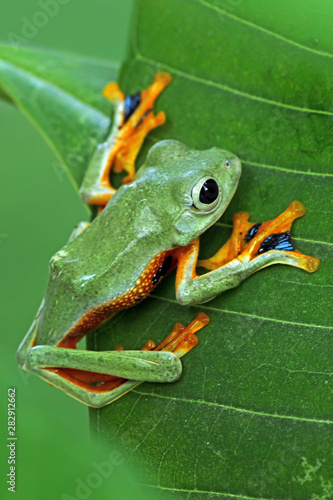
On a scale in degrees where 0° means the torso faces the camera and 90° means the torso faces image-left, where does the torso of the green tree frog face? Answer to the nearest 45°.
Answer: approximately 225°
